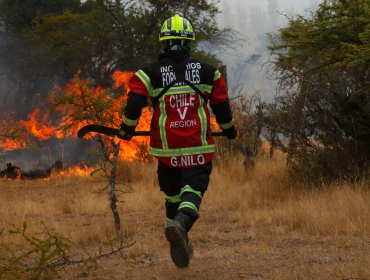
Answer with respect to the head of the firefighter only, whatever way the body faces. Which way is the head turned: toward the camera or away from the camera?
away from the camera

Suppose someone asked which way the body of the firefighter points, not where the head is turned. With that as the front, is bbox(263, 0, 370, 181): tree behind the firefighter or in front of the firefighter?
in front

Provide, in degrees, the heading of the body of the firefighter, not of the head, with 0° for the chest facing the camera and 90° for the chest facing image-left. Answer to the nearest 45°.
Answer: approximately 180°

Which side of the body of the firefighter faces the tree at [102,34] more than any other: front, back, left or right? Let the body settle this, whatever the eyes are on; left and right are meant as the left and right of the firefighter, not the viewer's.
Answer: front

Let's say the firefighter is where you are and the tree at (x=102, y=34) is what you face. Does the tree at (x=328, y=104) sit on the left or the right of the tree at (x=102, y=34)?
right
